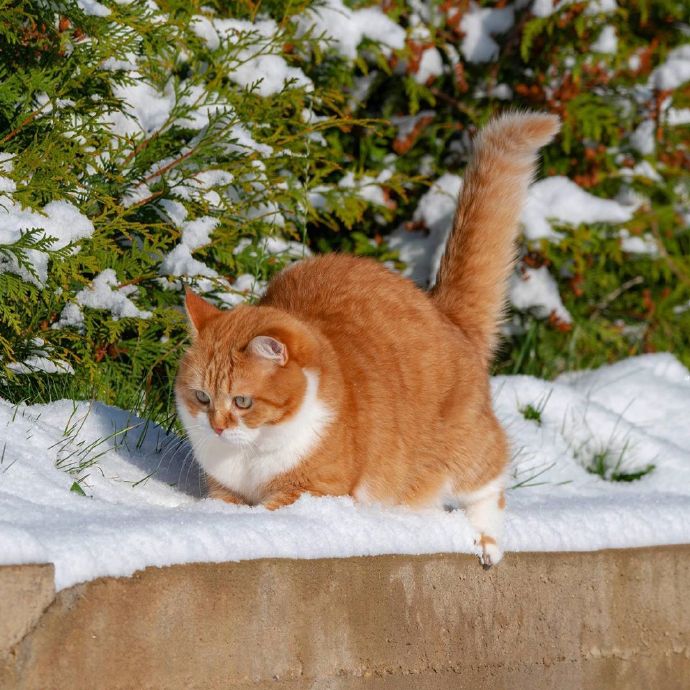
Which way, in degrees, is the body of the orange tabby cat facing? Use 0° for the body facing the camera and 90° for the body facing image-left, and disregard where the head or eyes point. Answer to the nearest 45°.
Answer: approximately 45°
